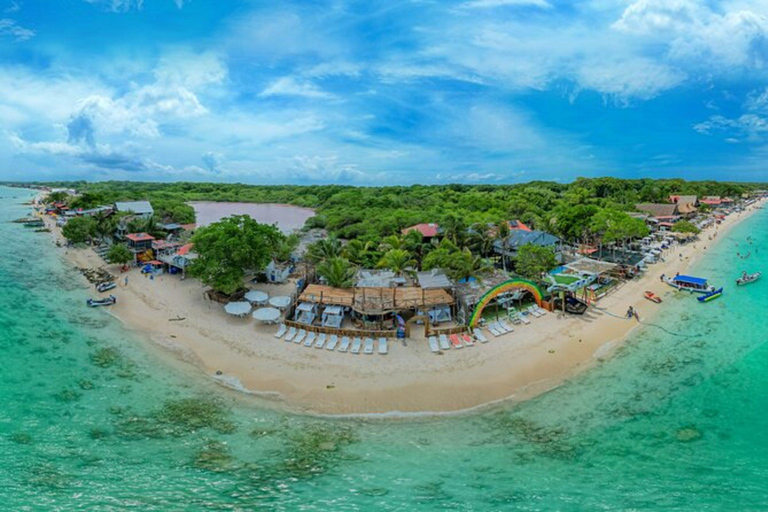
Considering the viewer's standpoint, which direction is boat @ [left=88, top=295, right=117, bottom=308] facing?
facing to the right of the viewer

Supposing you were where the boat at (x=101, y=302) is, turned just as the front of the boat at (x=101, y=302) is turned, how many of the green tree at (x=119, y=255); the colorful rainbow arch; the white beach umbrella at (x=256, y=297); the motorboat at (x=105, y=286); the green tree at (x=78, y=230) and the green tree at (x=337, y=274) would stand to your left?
3

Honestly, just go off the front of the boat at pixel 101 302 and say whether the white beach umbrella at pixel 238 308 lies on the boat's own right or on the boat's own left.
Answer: on the boat's own right
